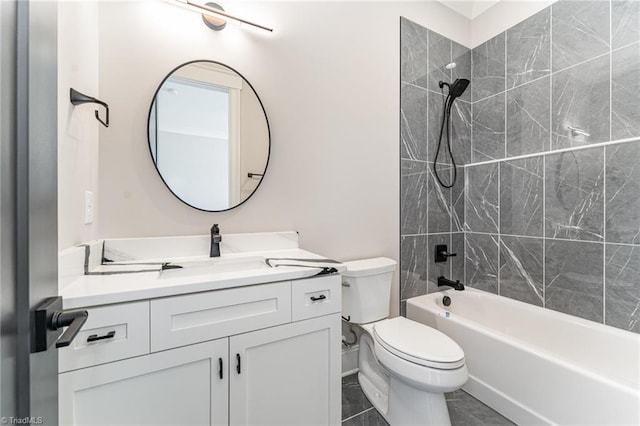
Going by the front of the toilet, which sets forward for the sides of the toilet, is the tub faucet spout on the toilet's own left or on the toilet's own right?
on the toilet's own left

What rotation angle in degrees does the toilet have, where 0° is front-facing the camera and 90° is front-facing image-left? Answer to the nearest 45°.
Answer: approximately 315°

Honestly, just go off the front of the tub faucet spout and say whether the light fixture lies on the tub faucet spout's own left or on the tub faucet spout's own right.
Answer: on the tub faucet spout's own right

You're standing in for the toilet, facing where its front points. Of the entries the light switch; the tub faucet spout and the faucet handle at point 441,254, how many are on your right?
1

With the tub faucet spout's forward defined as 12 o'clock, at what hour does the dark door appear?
The dark door is roughly at 2 o'clock from the tub faucet spout.

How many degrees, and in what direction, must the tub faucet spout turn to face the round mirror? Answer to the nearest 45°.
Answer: approximately 90° to its right

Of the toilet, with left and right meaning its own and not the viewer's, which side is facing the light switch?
right

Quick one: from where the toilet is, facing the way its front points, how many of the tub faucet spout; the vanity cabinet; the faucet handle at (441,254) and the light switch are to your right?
2

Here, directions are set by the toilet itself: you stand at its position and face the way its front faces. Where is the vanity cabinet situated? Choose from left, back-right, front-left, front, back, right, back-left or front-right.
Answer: right

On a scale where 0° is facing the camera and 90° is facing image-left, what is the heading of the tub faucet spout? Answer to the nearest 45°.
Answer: approximately 315°
